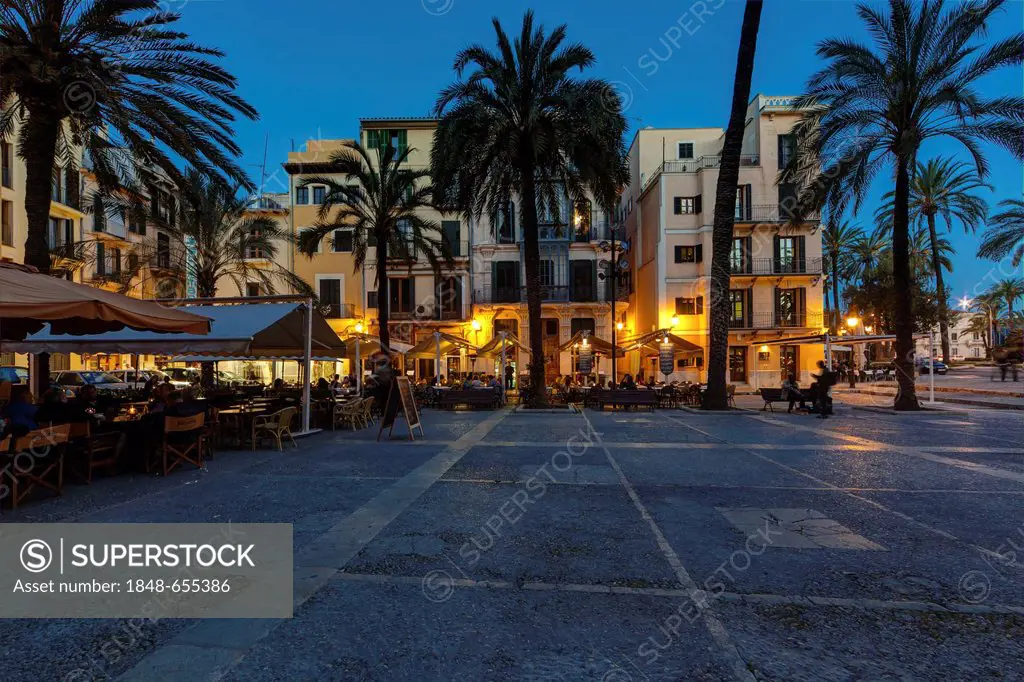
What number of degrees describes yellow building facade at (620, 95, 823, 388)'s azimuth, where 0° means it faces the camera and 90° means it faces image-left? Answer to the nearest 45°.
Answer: approximately 0°

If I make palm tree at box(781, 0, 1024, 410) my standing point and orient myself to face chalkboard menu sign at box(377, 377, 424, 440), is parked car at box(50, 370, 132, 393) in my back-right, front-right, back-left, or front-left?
front-right

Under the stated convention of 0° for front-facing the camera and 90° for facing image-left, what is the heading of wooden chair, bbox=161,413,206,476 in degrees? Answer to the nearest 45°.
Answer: approximately 135°

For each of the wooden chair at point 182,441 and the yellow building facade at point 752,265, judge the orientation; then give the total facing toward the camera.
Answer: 1

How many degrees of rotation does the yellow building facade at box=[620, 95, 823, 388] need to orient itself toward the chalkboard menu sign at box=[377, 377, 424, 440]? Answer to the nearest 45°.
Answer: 0° — it already faces it

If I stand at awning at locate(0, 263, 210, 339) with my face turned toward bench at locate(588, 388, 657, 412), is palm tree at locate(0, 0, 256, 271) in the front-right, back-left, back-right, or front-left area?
front-left

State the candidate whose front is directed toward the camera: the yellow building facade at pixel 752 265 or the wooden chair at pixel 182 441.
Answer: the yellow building facade

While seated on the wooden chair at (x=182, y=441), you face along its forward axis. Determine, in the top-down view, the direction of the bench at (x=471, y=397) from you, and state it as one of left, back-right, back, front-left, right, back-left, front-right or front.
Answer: right

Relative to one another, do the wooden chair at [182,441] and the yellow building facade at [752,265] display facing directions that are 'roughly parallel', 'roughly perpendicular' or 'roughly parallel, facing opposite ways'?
roughly perpendicular

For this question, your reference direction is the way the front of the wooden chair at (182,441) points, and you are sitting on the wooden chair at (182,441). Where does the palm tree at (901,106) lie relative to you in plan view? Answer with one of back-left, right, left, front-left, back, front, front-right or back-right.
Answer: back-right

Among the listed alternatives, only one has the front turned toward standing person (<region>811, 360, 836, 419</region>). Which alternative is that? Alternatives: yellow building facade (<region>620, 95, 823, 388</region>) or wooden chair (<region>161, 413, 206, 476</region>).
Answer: the yellow building facade

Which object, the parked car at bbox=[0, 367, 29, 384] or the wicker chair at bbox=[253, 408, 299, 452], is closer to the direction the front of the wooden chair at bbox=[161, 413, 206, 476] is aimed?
the parked car

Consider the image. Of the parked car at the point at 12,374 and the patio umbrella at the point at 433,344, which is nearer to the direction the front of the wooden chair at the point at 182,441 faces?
the parked car

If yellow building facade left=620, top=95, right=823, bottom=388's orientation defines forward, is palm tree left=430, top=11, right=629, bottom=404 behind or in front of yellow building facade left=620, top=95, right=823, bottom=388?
in front
